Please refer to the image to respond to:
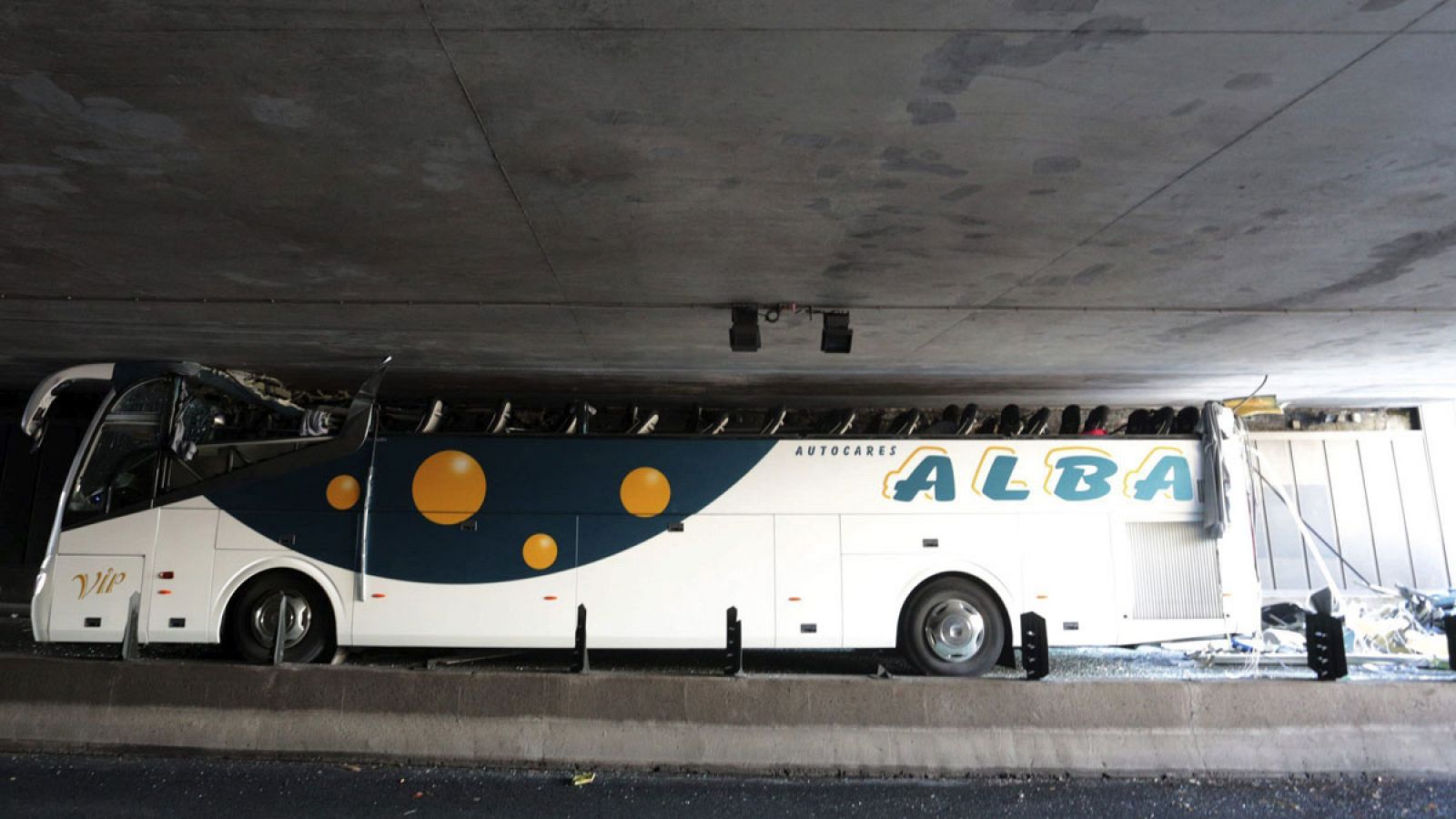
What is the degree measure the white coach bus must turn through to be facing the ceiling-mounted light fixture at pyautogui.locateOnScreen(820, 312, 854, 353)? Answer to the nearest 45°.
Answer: approximately 135° to its left

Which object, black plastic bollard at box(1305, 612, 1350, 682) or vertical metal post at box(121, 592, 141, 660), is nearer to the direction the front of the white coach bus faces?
the vertical metal post

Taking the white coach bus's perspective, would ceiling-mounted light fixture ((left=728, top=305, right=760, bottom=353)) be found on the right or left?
on its left

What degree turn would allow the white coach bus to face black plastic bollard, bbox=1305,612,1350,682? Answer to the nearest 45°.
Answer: approximately 135° to its left

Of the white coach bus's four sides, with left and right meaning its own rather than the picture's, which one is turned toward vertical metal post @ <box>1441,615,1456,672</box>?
back

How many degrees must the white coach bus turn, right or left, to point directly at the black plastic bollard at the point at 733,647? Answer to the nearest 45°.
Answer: approximately 90° to its left

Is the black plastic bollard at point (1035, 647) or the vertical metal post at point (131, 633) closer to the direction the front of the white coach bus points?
the vertical metal post

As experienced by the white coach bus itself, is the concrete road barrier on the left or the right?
on its left

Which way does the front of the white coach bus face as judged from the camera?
facing to the left of the viewer
